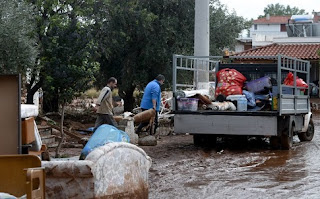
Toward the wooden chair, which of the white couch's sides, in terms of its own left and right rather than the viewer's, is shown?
left

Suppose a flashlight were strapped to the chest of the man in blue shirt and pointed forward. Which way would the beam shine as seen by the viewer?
to the viewer's right

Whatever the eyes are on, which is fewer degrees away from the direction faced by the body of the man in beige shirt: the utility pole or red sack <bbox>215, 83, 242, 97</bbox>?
the red sack

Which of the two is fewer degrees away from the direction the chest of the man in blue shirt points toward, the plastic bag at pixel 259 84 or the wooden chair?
the plastic bag
